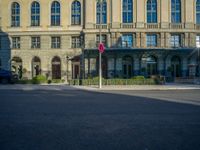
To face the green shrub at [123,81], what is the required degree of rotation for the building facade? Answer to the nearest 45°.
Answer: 0° — it already faces it

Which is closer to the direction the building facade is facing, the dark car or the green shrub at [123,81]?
the green shrub

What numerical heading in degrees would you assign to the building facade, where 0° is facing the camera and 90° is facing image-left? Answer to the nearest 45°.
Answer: approximately 0°
